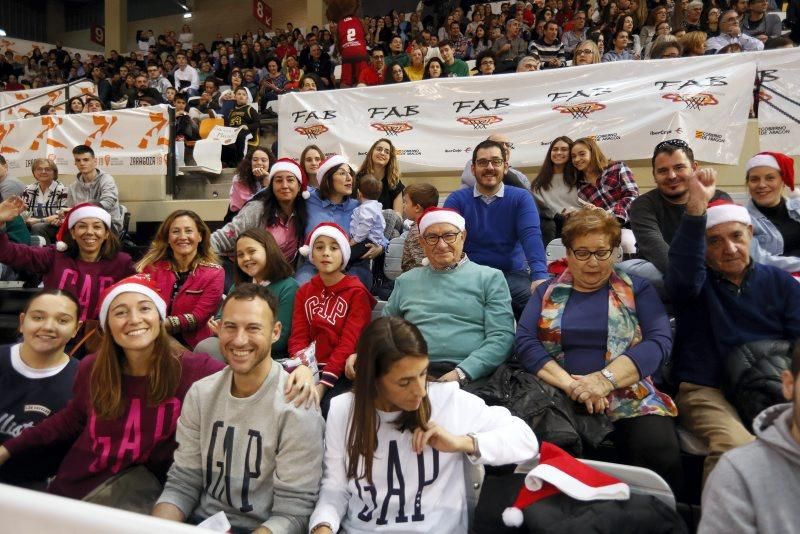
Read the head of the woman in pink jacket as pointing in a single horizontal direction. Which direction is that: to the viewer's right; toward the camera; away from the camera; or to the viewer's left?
toward the camera

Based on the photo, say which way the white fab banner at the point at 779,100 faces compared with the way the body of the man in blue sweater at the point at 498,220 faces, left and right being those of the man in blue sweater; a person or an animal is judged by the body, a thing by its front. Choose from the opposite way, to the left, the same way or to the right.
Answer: the same way

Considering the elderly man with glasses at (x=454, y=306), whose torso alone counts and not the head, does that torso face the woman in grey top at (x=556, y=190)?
no

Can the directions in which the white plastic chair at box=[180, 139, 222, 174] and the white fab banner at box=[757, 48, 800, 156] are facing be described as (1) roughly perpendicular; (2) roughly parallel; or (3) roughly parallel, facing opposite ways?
roughly parallel

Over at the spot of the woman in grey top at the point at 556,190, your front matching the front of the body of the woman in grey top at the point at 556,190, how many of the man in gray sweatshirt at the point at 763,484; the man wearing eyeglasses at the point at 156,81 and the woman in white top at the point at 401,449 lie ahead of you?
2

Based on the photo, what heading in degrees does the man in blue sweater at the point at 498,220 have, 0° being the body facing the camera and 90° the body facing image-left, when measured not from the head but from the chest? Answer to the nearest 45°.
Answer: approximately 0°

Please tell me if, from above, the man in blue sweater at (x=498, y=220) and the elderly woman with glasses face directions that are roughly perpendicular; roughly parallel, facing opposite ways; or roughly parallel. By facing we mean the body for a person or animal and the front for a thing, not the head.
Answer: roughly parallel

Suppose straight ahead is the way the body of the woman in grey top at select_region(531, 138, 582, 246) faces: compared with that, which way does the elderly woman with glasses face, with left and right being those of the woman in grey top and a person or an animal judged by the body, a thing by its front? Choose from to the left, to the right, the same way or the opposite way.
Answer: the same way

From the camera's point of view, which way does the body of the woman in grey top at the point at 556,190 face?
toward the camera

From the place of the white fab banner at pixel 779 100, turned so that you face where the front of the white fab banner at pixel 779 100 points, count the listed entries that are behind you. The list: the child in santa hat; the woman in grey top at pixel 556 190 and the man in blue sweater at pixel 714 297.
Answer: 0

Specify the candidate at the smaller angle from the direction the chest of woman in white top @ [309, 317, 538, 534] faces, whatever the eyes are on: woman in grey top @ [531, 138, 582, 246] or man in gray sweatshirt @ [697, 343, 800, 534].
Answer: the man in gray sweatshirt

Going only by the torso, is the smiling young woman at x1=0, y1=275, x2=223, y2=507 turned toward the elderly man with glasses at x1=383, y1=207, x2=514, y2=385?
no

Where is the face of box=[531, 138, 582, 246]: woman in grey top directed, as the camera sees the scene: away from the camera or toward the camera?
toward the camera

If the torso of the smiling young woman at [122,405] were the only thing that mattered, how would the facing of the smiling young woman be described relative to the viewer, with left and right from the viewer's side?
facing the viewer

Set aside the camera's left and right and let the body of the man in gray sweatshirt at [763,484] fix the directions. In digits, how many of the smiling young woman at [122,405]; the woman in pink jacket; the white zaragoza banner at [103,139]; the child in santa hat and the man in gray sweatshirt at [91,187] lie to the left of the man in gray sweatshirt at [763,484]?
0

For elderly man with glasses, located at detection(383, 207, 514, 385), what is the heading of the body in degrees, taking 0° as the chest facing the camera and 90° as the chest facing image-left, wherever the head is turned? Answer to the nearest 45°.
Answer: approximately 0°
